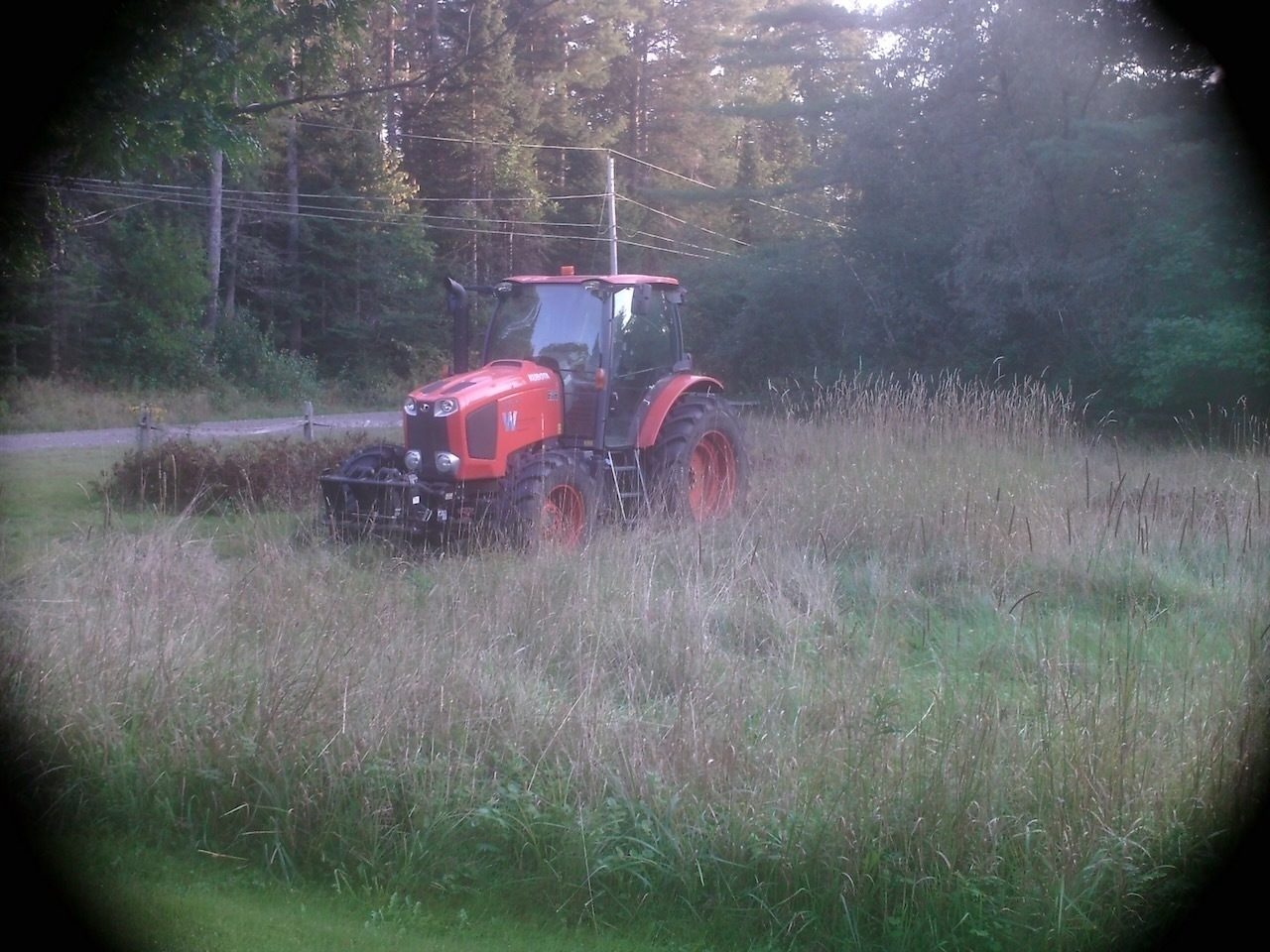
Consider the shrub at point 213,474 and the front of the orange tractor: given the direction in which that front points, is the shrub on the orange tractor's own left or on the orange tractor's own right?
on the orange tractor's own right

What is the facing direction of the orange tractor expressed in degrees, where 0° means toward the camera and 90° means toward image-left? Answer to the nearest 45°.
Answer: approximately 45°
